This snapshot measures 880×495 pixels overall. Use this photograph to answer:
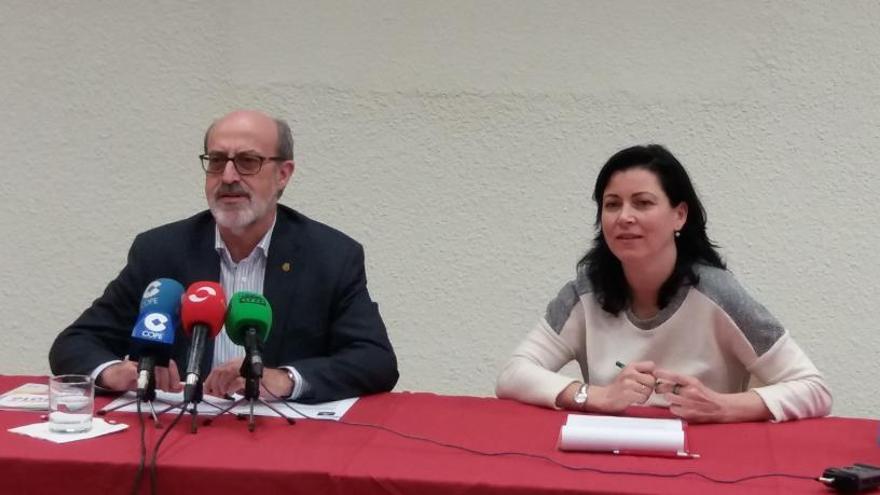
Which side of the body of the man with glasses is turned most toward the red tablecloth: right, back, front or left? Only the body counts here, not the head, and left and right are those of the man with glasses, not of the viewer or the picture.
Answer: front

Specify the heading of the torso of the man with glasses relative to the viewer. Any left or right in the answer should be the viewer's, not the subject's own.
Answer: facing the viewer

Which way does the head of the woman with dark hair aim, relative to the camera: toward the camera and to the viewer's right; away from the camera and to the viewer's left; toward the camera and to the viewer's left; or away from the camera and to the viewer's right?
toward the camera and to the viewer's left

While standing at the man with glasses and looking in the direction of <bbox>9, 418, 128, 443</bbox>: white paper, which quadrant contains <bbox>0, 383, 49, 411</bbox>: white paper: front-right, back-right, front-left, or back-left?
front-right

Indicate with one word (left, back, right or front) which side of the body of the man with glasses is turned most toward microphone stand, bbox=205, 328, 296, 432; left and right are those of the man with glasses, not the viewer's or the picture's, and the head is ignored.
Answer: front

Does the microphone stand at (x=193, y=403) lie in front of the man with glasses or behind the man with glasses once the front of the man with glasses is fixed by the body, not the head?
in front

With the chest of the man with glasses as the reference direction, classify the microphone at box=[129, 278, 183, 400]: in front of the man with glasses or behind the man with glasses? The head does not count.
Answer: in front

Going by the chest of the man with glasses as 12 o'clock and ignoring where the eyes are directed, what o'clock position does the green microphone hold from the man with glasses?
The green microphone is roughly at 12 o'clock from the man with glasses.

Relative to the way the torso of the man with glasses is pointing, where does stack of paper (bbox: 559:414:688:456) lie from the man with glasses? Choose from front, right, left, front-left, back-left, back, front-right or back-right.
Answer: front-left

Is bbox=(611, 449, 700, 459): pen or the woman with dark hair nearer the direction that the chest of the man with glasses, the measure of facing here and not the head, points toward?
the pen
